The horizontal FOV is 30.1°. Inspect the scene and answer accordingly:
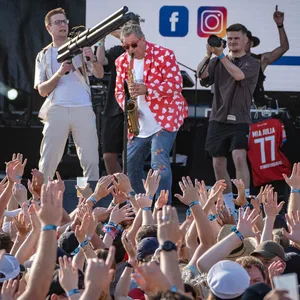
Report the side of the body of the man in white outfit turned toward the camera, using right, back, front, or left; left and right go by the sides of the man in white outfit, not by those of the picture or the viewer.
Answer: front

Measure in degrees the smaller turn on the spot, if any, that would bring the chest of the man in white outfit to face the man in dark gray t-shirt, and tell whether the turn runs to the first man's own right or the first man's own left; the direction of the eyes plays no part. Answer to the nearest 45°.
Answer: approximately 90° to the first man's own left

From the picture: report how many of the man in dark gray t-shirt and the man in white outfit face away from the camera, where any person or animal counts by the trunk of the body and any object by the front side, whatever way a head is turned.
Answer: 0

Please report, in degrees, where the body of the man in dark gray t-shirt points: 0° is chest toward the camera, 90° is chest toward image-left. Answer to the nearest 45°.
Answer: approximately 45°

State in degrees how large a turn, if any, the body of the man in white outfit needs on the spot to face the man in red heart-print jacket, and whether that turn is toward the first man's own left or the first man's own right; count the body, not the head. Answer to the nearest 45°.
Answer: approximately 90° to the first man's own left

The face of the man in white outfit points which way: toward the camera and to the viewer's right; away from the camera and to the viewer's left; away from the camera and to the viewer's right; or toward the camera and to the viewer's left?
toward the camera and to the viewer's right

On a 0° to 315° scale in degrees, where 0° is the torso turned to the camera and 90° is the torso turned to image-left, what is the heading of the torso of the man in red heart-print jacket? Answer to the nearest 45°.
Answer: approximately 45°
